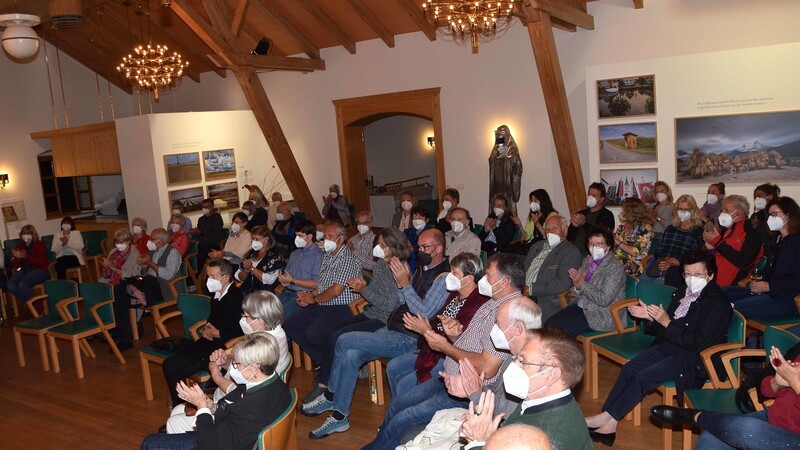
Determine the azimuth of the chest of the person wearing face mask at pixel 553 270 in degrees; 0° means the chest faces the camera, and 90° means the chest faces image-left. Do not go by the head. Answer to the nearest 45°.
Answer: approximately 45°

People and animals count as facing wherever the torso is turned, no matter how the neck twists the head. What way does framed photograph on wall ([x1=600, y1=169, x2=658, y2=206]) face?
toward the camera

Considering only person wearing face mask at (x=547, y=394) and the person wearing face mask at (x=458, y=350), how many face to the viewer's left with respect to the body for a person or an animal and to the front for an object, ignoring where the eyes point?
2

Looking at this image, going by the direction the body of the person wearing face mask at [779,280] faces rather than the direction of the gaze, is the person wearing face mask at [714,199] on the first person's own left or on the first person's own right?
on the first person's own right

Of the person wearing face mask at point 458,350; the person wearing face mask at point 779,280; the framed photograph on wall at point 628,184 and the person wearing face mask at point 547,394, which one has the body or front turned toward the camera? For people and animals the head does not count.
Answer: the framed photograph on wall

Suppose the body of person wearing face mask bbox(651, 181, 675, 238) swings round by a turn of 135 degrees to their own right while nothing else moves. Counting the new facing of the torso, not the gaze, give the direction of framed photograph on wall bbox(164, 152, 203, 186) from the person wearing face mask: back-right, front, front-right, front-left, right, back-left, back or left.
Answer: left

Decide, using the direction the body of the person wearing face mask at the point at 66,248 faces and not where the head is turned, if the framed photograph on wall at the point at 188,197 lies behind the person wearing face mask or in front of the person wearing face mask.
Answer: behind

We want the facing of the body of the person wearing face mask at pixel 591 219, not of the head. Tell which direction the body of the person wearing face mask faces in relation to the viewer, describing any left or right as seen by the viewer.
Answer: facing the viewer and to the left of the viewer

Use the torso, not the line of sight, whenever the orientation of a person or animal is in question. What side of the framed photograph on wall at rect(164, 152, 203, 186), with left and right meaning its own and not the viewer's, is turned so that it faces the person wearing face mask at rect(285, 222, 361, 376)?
front

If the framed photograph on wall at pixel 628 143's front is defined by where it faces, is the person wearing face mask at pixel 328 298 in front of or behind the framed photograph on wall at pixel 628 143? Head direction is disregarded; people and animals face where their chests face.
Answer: in front

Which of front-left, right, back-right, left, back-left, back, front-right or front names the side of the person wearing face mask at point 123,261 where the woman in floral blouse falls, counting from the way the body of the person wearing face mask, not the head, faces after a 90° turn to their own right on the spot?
back

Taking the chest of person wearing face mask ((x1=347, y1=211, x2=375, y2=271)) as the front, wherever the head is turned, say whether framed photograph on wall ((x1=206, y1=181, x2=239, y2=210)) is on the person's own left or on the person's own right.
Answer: on the person's own right

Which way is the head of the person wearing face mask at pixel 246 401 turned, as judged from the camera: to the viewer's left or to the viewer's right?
to the viewer's left

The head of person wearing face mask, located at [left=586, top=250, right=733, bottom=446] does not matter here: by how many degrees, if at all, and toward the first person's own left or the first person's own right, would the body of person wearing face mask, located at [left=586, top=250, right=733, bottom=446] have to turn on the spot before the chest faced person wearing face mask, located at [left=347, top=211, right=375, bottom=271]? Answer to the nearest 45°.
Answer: approximately 90° to the first person's own right

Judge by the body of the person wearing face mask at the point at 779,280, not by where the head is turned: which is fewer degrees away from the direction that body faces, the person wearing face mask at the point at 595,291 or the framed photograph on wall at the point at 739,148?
the person wearing face mask

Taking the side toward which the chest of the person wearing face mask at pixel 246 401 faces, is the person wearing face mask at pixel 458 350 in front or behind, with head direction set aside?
behind
